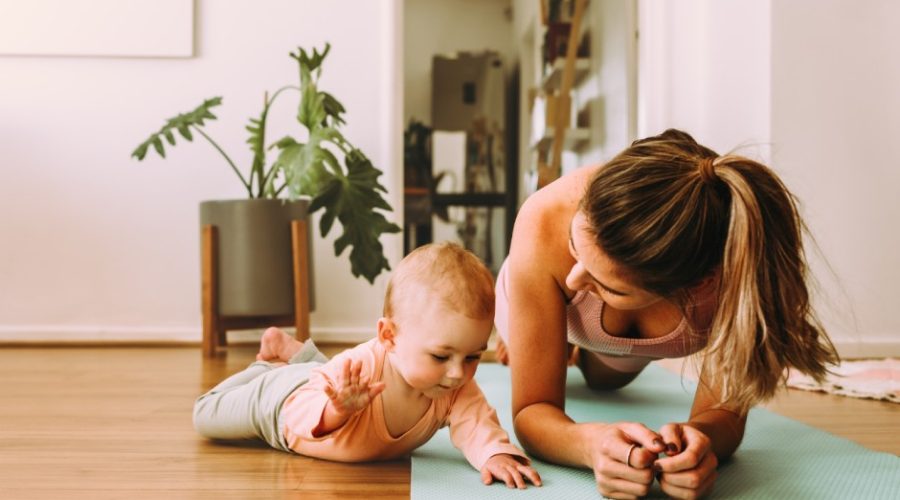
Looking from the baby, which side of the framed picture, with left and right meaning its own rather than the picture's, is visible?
front

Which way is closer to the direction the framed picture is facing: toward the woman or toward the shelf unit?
the woman

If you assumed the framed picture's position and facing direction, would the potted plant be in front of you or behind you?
in front

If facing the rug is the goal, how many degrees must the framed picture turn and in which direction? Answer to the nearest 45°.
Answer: approximately 45° to its left

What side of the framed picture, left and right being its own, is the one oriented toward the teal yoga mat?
front

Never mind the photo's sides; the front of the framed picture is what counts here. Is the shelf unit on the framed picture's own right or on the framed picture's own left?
on the framed picture's own left

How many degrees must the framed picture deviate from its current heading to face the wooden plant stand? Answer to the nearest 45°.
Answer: approximately 45° to its left

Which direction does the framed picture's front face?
toward the camera

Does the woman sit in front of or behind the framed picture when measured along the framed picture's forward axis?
in front
